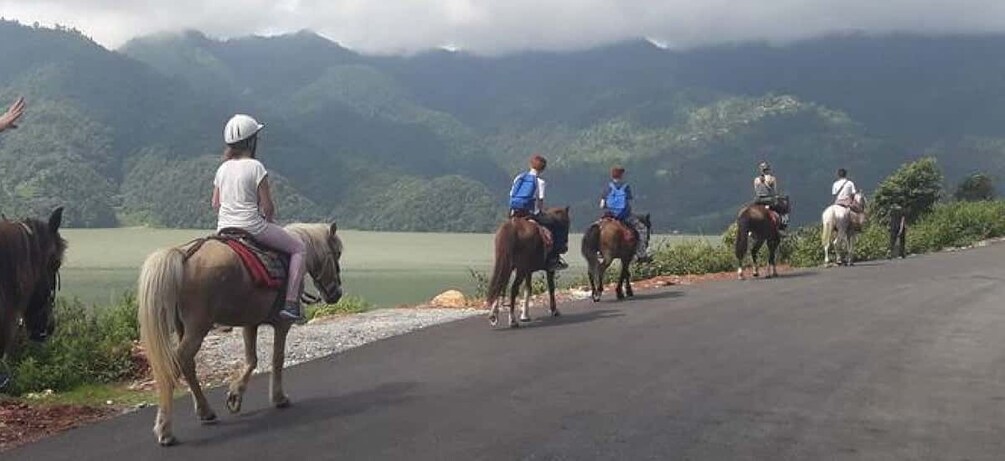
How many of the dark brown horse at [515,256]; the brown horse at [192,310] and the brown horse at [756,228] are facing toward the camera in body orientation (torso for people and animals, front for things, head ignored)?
0

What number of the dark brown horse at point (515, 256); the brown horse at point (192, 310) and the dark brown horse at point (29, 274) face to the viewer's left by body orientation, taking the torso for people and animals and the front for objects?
0

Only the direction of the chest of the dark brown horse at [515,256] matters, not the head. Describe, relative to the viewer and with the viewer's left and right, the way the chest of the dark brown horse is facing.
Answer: facing away from the viewer and to the right of the viewer

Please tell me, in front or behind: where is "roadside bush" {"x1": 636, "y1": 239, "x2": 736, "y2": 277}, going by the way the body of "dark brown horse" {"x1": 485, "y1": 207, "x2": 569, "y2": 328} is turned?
in front

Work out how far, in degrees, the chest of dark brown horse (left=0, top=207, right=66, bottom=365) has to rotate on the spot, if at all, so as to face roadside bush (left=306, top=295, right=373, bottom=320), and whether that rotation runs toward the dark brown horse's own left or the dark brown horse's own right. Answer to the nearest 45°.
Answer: approximately 45° to the dark brown horse's own left

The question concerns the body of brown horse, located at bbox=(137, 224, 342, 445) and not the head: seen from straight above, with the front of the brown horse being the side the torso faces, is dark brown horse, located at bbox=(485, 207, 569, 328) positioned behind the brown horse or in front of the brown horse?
in front

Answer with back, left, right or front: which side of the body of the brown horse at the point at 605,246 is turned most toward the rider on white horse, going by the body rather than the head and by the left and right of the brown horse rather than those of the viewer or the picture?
front

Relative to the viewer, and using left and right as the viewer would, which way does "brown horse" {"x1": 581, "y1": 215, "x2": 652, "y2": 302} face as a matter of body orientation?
facing away from the viewer and to the right of the viewer

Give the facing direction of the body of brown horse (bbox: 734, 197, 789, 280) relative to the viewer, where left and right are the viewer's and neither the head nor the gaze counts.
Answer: facing away from the viewer and to the right of the viewer

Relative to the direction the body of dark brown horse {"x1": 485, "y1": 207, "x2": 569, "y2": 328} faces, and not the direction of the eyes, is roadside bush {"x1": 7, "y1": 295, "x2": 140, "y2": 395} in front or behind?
behind

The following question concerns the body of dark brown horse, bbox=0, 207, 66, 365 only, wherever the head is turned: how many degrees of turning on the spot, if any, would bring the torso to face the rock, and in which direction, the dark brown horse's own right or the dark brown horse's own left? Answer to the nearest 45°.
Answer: approximately 45° to the dark brown horse's own left

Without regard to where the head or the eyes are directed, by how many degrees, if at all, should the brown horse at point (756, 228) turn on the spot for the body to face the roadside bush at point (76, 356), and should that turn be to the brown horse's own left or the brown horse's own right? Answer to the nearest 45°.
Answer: approximately 180°

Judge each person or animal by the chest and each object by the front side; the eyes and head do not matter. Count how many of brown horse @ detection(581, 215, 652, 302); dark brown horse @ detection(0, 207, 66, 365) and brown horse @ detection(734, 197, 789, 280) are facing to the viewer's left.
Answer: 0
